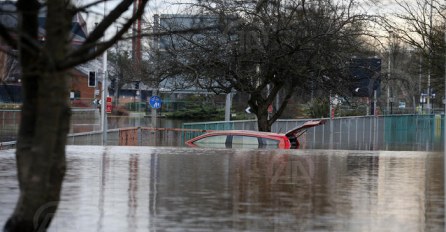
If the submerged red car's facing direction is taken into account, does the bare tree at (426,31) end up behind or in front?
behind

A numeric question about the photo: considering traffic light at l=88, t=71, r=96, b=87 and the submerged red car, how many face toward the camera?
1

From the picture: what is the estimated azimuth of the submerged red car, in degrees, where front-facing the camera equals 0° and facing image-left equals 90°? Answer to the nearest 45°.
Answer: approximately 90°

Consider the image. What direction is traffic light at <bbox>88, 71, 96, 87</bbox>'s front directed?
toward the camera

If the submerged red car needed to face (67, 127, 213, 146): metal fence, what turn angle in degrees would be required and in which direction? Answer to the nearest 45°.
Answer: approximately 45° to its right

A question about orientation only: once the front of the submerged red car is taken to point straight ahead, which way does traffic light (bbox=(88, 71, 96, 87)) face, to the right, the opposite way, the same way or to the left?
to the left

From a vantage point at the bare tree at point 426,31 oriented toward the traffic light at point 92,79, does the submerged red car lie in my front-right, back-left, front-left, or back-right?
front-left

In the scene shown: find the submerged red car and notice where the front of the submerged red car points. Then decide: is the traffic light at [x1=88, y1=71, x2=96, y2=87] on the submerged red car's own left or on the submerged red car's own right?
on the submerged red car's own right

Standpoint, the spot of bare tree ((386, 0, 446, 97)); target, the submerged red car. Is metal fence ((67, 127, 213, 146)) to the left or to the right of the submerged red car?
right

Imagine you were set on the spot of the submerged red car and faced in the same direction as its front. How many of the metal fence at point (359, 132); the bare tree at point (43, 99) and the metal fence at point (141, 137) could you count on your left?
1

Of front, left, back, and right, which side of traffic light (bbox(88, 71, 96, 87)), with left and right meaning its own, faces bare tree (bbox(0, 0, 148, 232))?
front

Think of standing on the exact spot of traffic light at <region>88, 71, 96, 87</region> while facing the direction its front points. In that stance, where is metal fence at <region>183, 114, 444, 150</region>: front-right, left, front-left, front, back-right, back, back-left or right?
left

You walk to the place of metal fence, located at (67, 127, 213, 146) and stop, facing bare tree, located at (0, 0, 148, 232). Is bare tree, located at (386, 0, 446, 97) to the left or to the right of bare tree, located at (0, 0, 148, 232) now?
left

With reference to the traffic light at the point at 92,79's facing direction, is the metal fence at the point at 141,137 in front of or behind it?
in front
